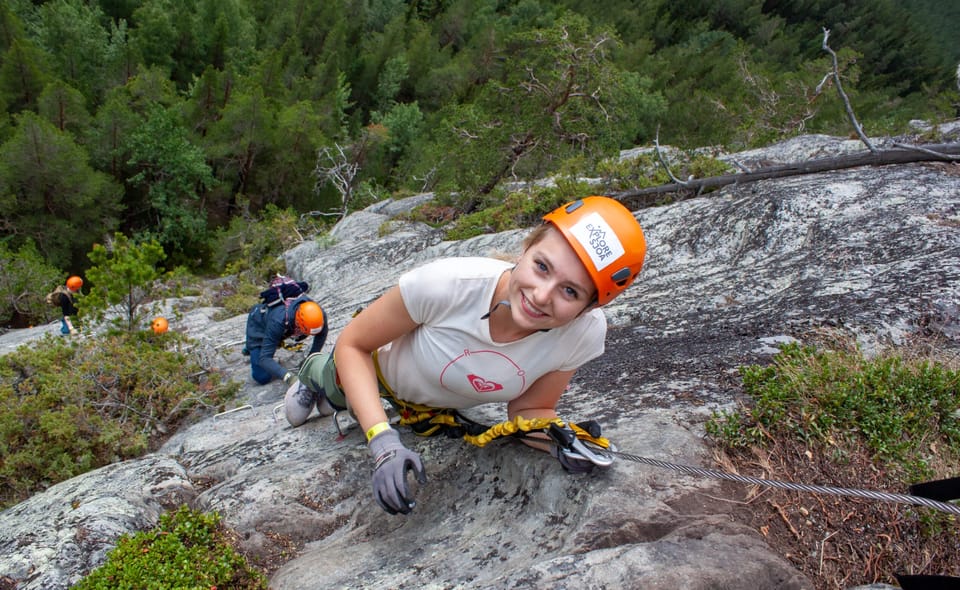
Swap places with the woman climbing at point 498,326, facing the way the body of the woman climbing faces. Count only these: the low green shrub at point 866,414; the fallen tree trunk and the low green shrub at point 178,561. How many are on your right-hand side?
1

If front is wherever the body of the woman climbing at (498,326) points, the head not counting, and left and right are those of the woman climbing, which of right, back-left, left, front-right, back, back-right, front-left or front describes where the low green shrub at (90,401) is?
back-right

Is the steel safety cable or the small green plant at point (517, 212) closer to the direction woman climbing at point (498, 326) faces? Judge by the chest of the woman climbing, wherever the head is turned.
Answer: the steel safety cable

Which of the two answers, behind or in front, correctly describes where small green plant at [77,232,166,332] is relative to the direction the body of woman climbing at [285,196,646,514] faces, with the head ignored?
behind

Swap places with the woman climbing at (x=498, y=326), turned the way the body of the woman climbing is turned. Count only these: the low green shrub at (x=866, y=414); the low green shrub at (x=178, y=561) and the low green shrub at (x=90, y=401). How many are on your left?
1

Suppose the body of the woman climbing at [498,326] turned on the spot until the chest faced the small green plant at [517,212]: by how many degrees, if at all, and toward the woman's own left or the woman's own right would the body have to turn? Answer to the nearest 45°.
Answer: approximately 180°

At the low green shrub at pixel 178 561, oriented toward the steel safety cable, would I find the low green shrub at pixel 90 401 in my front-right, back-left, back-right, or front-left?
back-left

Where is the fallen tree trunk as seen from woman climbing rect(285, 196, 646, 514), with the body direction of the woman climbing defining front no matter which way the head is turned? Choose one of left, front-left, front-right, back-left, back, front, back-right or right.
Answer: back-left

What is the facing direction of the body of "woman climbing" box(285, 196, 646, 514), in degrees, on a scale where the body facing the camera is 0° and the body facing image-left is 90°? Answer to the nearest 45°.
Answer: approximately 0°

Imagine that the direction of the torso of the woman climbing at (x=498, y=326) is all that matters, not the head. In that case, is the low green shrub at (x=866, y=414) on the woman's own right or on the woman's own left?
on the woman's own left

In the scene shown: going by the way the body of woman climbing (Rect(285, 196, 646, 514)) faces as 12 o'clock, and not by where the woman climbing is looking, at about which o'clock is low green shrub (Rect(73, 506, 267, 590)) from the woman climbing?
The low green shrub is roughly at 3 o'clock from the woman climbing.

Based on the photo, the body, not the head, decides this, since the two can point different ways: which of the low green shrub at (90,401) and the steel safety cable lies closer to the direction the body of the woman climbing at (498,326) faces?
the steel safety cable

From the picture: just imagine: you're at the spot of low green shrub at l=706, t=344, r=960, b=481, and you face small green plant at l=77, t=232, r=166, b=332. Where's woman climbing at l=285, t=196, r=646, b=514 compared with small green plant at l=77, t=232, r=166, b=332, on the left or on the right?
left
